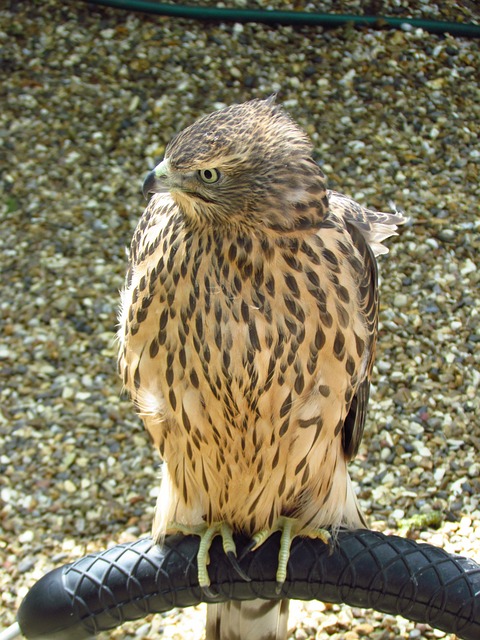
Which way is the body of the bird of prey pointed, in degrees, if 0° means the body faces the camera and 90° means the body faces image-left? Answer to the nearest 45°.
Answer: approximately 0°

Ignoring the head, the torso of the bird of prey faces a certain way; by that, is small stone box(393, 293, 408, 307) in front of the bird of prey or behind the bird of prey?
behind

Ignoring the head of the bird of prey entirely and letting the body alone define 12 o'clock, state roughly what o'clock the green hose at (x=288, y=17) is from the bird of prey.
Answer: The green hose is roughly at 6 o'clock from the bird of prey.
